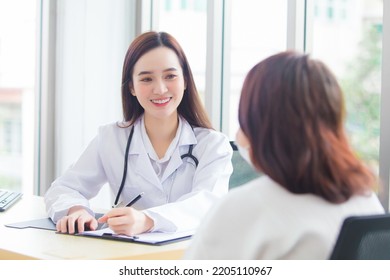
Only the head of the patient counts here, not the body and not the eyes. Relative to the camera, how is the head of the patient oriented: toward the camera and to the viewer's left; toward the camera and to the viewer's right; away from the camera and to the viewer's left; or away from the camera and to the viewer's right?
away from the camera and to the viewer's left

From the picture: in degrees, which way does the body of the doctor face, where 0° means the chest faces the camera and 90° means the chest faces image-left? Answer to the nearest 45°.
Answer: approximately 0°

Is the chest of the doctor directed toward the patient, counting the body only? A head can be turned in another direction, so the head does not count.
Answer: yes

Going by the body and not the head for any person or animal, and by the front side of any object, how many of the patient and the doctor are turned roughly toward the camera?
1

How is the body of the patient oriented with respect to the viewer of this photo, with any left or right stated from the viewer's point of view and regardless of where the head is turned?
facing away from the viewer and to the left of the viewer
